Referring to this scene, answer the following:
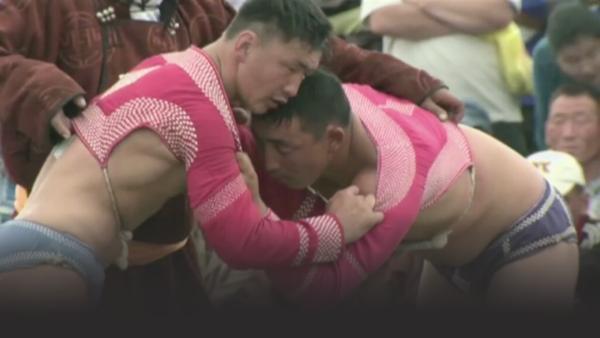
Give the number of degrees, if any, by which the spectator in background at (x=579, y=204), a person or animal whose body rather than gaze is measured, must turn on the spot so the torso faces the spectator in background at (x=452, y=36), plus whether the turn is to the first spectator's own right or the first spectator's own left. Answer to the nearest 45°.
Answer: approximately 90° to the first spectator's own right

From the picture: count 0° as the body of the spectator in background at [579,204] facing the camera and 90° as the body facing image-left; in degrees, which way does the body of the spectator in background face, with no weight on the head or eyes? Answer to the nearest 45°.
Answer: approximately 45°

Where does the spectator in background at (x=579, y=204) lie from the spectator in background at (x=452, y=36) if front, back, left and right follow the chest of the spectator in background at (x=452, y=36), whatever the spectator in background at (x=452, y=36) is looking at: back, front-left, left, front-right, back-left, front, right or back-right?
front-left

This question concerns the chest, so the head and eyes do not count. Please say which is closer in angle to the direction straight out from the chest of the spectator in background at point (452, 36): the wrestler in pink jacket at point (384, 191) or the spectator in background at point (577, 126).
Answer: the wrestler in pink jacket

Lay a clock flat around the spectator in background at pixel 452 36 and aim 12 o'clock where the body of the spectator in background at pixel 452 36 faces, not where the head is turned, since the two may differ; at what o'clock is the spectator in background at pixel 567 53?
the spectator in background at pixel 567 53 is roughly at 9 o'clock from the spectator in background at pixel 452 36.

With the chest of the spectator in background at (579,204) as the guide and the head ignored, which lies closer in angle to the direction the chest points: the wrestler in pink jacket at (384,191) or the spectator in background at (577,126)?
the wrestler in pink jacket

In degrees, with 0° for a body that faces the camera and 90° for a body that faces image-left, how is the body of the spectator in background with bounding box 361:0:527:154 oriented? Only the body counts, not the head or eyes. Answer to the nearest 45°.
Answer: approximately 0°
